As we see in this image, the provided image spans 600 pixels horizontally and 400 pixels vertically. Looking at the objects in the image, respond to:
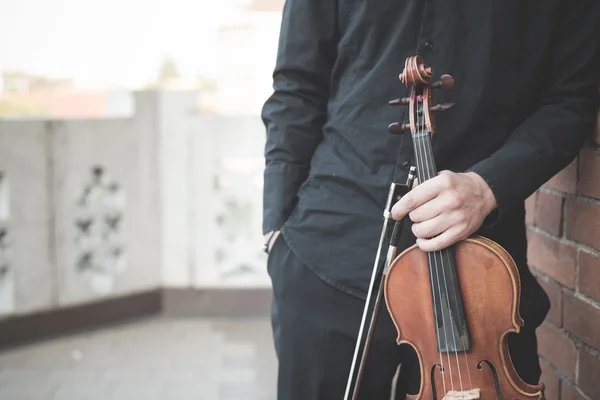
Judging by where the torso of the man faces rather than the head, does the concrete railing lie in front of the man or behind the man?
behind

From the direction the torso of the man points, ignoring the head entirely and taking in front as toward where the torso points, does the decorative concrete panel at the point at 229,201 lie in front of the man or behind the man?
behind

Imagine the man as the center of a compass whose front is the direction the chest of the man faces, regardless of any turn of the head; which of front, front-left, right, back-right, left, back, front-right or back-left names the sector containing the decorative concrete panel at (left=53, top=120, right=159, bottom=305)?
back-right

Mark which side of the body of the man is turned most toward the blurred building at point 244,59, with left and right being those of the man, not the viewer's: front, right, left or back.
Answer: back

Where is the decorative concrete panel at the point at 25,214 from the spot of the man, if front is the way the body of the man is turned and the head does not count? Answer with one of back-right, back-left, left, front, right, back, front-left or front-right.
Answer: back-right

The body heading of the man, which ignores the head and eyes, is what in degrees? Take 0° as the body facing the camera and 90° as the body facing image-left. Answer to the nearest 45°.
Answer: approximately 0°
